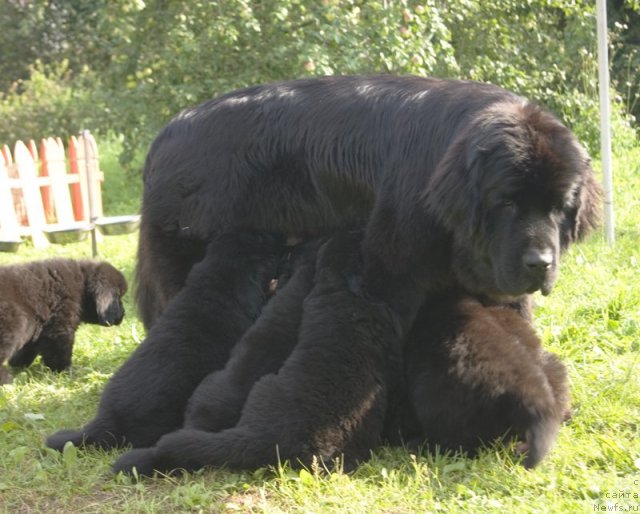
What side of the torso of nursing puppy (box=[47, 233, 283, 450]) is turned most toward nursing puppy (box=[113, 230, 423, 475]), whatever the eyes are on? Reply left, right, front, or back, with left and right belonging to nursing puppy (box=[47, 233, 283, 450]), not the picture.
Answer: right

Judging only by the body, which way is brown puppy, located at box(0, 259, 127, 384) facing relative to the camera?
to the viewer's right

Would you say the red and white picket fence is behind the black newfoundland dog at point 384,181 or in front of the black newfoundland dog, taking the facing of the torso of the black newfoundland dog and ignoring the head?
behind

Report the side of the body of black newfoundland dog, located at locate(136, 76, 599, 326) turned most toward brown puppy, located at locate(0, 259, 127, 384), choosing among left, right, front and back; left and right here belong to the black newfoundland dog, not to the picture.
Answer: back

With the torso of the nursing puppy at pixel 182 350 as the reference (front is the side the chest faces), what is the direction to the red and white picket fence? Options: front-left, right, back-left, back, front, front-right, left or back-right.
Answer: front-left

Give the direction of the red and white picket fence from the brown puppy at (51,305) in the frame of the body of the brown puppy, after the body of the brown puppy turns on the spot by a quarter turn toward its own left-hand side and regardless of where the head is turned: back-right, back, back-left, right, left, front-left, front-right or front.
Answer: front

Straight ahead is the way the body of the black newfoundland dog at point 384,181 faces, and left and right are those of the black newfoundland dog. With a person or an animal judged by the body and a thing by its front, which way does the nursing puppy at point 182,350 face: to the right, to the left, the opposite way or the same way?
to the left

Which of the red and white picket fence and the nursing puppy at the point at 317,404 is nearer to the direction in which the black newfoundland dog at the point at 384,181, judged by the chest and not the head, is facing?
the nursing puppy

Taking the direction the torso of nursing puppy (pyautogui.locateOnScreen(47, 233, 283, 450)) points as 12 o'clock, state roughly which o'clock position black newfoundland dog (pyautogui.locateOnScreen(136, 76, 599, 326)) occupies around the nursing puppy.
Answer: The black newfoundland dog is roughly at 1 o'clock from the nursing puppy.

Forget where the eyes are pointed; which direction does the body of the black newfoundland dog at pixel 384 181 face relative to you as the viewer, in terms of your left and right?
facing the viewer and to the right of the viewer

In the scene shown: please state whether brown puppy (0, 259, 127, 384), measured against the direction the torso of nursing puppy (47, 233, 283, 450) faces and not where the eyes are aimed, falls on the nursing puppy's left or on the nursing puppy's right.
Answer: on the nursing puppy's left

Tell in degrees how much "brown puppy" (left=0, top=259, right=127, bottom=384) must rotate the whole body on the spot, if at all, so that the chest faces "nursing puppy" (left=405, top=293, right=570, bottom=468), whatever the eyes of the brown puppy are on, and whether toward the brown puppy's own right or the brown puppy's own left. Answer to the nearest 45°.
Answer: approximately 45° to the brown puppy's own right

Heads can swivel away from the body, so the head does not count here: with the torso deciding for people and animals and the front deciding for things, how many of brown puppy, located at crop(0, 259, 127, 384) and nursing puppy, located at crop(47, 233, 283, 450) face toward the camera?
0

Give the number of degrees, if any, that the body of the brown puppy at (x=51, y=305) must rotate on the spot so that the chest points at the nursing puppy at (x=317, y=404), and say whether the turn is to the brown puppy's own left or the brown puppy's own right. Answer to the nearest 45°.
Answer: approximately 90° to the brown puppy's own right

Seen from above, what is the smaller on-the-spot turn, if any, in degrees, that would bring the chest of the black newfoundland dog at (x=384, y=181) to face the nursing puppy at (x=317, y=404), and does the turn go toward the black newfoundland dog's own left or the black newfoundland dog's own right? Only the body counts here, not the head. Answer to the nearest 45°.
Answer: approximately 45° to the black newfoundland dog's own right
